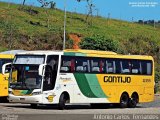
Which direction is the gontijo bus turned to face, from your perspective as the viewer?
facing the viewer and to the left of the viewer

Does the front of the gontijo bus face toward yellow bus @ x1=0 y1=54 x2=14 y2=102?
no
